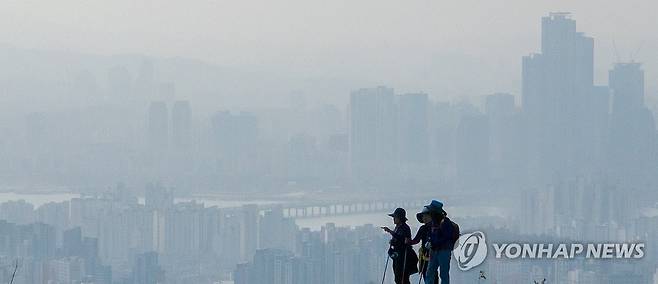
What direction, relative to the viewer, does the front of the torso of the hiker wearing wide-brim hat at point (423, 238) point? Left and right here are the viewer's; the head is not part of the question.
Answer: facing to the left of the viewer

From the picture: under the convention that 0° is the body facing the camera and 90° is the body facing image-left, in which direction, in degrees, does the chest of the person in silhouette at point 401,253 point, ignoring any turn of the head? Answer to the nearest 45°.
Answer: approximately 90°

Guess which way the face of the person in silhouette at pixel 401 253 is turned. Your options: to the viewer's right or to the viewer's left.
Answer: to the viewer's left

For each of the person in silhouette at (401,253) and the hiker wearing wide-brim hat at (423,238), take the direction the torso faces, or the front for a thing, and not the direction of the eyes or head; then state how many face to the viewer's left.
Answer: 2
